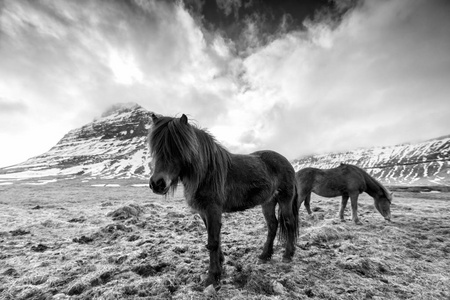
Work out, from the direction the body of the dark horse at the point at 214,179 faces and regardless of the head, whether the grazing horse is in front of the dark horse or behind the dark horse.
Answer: behind

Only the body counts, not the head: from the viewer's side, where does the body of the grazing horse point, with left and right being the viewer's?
facing to the right of the viewer

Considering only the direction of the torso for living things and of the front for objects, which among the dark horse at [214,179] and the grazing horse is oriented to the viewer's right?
the grazing horse

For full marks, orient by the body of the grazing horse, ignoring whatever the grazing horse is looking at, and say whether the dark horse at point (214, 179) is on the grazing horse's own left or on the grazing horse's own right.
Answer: on the grazing horse's own right

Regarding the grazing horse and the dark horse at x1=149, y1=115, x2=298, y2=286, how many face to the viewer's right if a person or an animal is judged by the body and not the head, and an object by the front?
1

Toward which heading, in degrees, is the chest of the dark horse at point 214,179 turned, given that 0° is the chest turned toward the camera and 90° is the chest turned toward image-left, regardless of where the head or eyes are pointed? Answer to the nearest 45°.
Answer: approximately 45°
